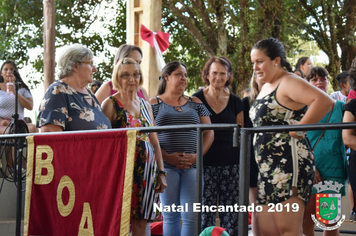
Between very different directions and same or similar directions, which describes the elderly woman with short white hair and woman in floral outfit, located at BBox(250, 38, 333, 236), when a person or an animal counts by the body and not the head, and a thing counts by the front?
very different directions

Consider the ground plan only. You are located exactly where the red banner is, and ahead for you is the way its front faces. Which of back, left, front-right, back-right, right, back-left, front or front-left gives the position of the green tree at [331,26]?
back-left

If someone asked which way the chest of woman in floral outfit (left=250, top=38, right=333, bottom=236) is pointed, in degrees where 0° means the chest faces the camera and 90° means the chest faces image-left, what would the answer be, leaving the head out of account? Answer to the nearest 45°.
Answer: approximately 90°

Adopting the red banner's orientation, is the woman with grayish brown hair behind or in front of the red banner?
behind

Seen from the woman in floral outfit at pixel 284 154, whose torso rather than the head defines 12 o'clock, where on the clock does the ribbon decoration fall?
The ribbon decoration is roughly at 2 o'clock from the woman in floral outfit.

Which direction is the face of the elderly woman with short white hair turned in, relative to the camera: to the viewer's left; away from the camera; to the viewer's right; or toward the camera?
to the viewer's right

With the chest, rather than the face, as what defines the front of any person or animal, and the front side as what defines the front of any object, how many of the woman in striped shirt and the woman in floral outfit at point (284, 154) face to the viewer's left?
1

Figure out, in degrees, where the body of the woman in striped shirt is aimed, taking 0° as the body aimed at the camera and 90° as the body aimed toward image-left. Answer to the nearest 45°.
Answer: approximately 0°
